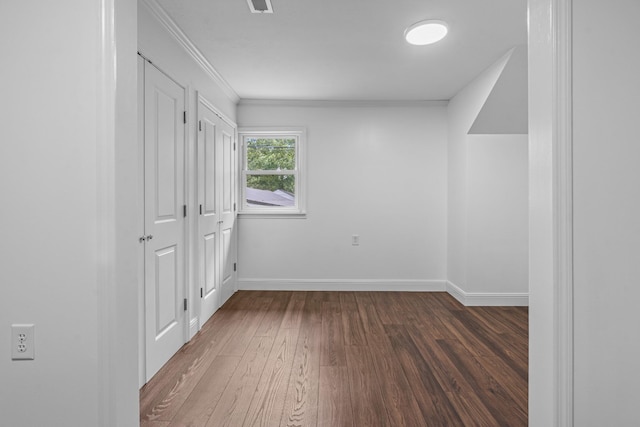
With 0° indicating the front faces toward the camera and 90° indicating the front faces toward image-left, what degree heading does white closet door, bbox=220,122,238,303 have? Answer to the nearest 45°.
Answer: approximately 270°

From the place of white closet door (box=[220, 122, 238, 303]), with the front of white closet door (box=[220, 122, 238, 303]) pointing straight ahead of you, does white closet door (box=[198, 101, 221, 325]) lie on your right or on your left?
on your right

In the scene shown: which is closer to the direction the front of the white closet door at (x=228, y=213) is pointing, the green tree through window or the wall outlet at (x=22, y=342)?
the green tree through window

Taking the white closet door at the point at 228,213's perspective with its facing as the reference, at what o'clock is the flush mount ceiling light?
The flush mount ceiling light is roughly at 2 o'clock from the white closet door.

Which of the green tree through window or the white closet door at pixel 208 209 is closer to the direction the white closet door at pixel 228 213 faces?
the green tree through window

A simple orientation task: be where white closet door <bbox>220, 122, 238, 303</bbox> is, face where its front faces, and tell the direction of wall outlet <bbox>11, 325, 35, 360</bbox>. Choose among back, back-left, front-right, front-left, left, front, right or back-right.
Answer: right

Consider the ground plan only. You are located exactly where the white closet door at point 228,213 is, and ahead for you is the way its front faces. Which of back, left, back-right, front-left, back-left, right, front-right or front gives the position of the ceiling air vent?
right

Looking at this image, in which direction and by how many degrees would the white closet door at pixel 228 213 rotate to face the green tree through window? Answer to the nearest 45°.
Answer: approximately 45° to its left
